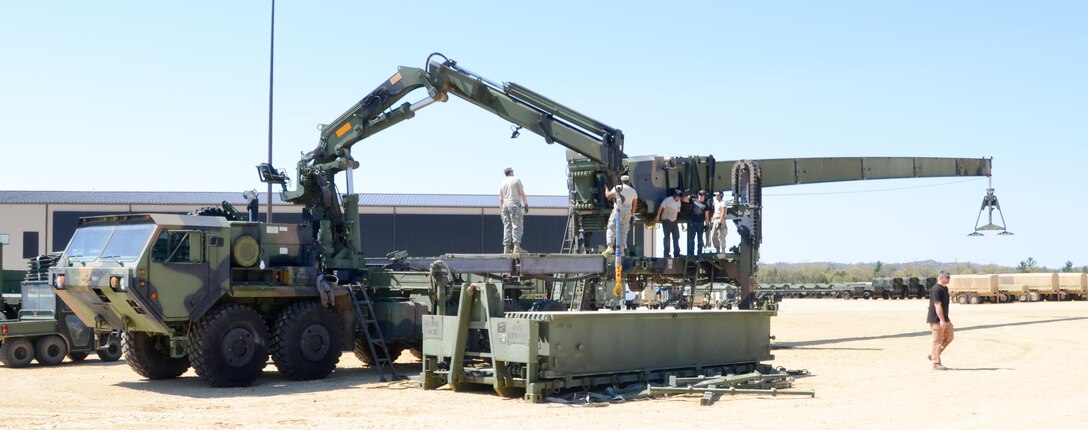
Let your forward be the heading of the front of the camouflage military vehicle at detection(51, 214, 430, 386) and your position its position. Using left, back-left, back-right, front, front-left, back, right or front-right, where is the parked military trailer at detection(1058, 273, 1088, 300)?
back

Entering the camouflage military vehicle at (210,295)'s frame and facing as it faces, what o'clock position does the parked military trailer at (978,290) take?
The parked military trailer is roughly at 6 o'clock from the camouflage military vehicle.
